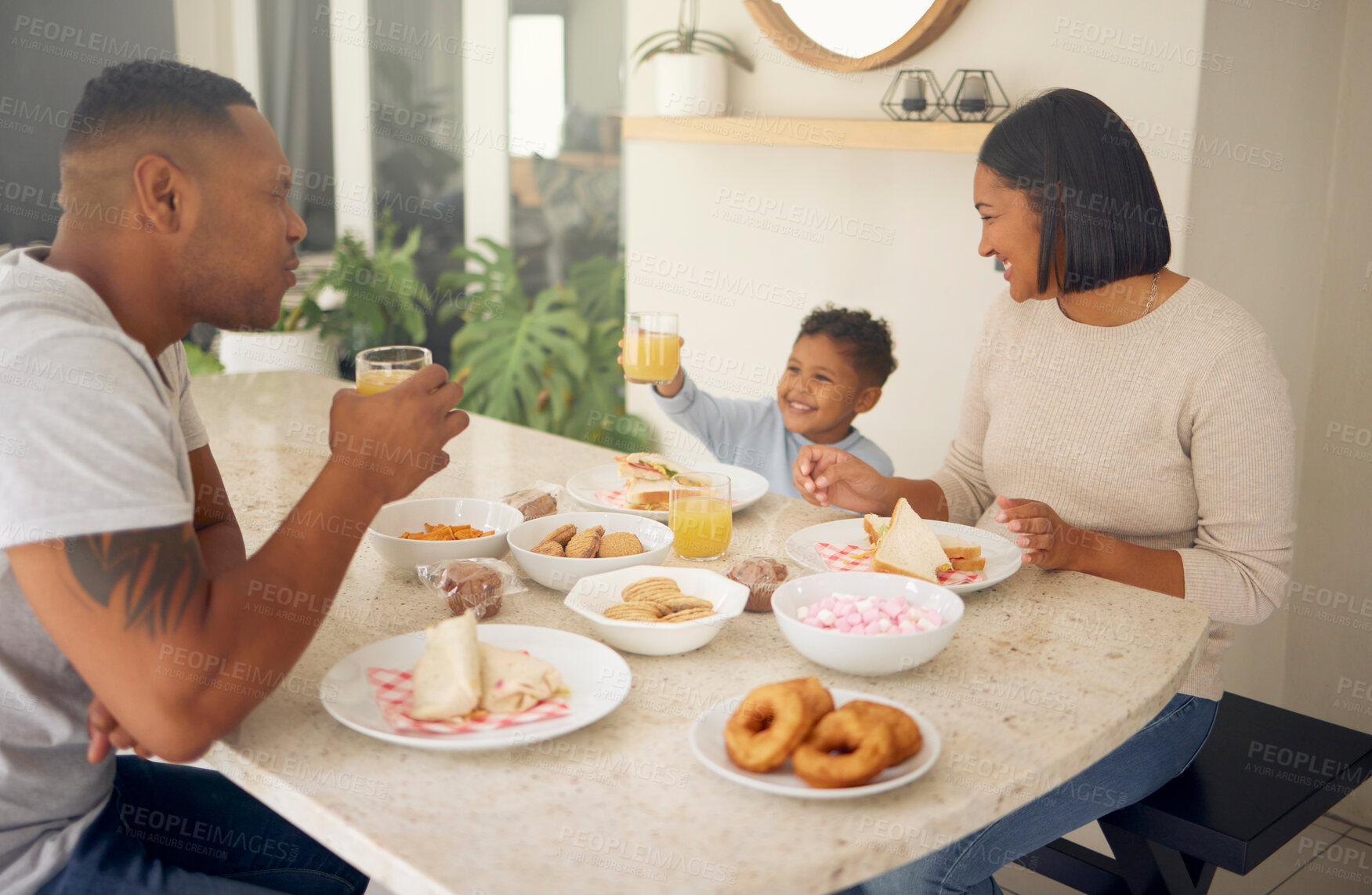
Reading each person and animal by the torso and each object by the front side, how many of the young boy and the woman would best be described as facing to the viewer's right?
0

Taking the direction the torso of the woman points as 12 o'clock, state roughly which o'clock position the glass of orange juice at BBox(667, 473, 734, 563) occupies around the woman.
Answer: The glass of orange juice is roughly at 12 o'clock from the woman.

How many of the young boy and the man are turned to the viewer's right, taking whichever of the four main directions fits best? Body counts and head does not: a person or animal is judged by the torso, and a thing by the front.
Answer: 1

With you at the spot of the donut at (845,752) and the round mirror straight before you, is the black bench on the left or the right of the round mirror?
right

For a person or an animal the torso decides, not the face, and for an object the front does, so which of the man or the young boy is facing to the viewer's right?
the man

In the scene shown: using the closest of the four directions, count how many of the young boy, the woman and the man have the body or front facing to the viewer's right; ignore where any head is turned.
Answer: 1

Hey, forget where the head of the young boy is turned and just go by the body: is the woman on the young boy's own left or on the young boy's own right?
on the young boy's own left

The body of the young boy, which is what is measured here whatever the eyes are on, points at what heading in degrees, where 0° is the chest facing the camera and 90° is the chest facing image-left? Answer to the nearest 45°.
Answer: approximately 45°

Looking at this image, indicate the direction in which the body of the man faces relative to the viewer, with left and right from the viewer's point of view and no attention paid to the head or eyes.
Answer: facing to the right of the viewer

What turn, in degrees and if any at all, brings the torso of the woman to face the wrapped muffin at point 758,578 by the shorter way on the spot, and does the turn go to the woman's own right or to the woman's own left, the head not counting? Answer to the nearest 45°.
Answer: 0° — they already face it

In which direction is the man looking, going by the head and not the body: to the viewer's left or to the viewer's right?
to the viewer's right

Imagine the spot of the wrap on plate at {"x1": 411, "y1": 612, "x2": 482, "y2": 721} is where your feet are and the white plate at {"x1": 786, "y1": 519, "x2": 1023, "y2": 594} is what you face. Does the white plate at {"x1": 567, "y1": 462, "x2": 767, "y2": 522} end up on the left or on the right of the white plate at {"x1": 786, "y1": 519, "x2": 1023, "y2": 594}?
left

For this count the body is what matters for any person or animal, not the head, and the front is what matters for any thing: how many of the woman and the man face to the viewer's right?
1

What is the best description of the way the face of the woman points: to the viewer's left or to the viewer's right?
to the viewer's left
